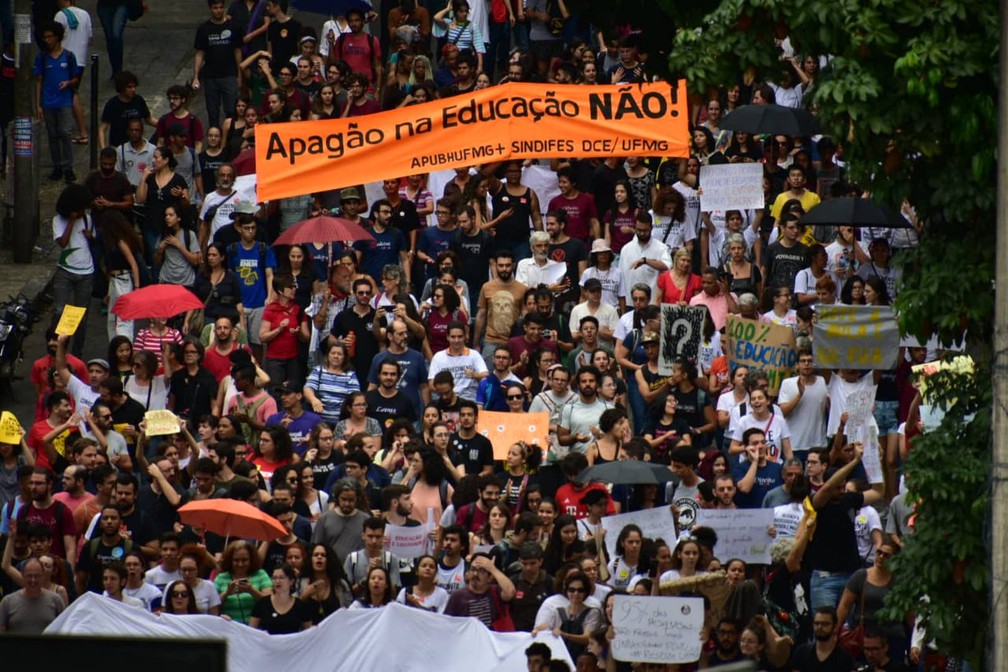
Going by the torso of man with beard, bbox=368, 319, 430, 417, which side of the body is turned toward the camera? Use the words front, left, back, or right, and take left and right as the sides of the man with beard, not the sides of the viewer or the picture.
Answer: front

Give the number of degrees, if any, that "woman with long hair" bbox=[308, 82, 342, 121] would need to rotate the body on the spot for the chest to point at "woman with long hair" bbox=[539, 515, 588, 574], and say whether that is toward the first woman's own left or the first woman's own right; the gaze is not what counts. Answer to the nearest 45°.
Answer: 0° — they already face them

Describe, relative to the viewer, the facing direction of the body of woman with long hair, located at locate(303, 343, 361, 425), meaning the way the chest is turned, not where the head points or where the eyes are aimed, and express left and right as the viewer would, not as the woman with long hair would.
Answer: facing the viewer

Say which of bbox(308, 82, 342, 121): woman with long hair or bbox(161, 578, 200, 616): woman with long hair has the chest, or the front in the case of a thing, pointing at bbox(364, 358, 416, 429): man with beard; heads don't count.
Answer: bbox(308, 82, 342, 121): woman with long hair

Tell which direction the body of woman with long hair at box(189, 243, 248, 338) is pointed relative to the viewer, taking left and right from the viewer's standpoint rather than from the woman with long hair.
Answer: facing the viewer and to the left of the viewer

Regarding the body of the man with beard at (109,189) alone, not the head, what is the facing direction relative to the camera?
toward the camera

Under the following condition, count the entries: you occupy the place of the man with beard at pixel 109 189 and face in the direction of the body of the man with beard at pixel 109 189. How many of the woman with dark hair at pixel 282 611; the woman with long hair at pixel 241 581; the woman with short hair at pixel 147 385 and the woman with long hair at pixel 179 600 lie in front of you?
4

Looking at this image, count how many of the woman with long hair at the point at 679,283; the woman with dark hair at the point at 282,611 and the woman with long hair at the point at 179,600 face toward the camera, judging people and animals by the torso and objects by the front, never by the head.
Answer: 3

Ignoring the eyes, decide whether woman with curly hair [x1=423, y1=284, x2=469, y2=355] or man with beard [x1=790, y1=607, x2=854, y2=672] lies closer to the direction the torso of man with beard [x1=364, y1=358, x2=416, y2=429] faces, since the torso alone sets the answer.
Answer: the man with beard

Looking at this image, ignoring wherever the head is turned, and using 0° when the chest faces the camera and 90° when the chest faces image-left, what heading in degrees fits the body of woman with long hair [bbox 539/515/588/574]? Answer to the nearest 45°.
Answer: approximately 315°

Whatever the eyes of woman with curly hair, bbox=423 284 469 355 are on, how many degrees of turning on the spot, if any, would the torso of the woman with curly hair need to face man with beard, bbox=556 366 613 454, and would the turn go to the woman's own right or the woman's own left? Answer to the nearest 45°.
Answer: approximately 90° to the woman's own left

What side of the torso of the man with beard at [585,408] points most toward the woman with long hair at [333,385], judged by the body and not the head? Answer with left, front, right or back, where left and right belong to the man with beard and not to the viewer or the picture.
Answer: right

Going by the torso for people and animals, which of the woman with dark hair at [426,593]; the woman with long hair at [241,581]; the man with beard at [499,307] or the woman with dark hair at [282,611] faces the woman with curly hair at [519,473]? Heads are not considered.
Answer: the man with beard
